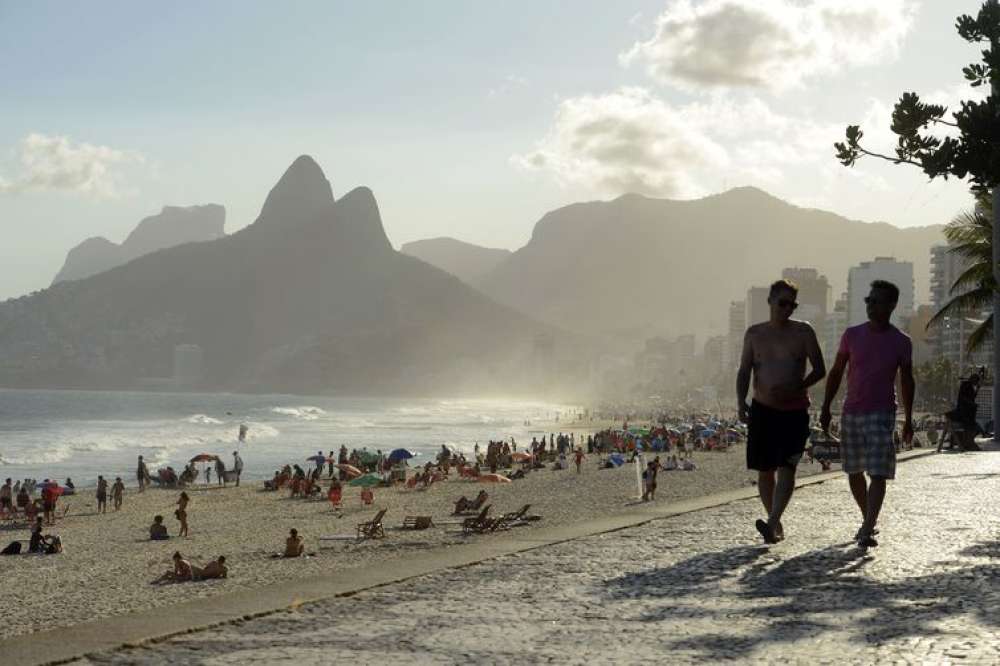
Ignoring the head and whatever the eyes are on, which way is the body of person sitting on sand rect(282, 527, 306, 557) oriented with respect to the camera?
away from the camera

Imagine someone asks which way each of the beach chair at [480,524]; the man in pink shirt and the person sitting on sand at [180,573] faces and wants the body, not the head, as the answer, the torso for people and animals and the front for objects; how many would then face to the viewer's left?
2

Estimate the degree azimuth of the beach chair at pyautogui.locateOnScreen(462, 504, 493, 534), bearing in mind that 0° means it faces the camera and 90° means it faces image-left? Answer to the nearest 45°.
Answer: approximately 90°

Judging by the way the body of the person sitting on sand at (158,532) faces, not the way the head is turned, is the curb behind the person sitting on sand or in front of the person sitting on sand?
behind

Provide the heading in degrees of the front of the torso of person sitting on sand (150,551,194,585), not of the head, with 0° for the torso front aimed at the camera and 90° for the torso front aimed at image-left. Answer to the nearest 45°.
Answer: approximately 90°

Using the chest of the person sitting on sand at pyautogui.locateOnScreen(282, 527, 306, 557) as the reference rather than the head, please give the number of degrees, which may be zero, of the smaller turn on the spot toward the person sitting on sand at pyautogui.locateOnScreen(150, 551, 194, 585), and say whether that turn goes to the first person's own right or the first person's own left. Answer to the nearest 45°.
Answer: approximately 135° to the first person's own left

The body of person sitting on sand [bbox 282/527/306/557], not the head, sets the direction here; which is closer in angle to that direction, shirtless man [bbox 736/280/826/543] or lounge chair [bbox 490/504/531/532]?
the lounge chair

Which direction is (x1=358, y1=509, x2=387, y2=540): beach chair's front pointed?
to the viewer's left

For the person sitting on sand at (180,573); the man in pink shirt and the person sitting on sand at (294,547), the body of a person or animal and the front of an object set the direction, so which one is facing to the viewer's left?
the person sitting on sand at (180,573)

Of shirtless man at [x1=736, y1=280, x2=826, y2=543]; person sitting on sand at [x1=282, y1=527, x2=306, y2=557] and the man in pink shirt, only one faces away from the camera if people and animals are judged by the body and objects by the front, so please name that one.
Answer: the person sitting on sand
